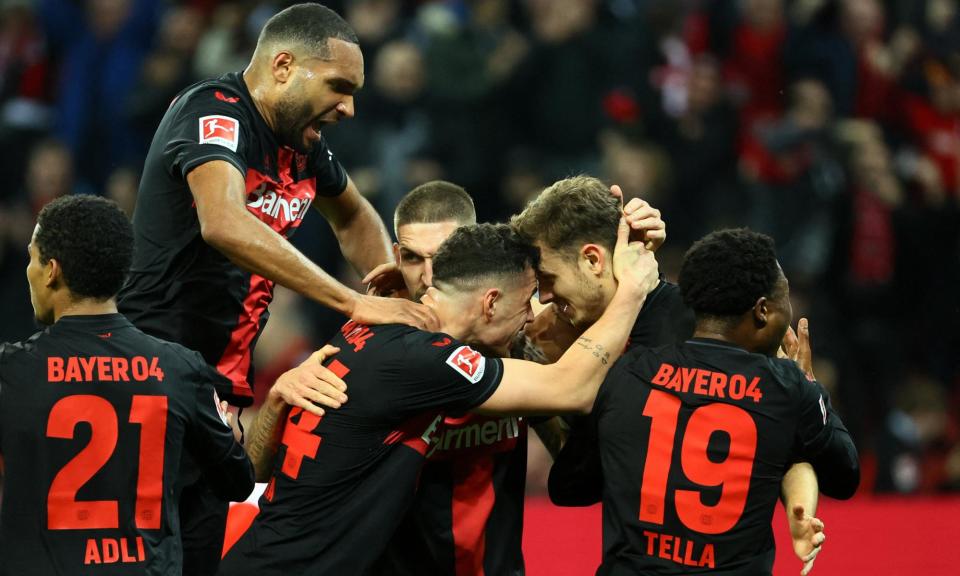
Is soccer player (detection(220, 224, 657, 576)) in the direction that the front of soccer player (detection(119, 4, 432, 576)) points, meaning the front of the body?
yes

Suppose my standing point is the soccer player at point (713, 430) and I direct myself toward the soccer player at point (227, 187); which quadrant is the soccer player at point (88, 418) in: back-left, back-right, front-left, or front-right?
front-left

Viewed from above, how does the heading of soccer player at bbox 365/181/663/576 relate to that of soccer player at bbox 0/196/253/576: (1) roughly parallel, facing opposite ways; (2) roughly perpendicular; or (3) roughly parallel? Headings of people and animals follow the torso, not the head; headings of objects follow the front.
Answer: roughly parallel, facing opposite ways

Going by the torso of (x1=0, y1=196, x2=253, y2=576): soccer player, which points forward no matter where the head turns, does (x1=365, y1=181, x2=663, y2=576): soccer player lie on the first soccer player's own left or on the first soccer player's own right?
on the first soccer player's own right

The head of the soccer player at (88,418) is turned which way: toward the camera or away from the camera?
away from the camera

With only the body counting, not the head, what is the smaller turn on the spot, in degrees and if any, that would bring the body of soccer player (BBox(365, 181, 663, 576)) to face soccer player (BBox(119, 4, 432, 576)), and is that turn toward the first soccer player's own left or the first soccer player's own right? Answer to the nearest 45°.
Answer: approximately 90° to the first soccer player's own right

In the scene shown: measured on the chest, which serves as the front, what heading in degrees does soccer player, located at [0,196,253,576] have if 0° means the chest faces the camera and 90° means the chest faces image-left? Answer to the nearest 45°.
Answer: approximately 180°

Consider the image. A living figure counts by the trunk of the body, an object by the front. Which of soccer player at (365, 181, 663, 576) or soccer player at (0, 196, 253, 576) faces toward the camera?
soccer player at (365, 181, 663, 576)

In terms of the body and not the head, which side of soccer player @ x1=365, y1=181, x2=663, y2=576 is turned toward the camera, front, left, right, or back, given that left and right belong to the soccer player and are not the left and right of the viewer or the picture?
front

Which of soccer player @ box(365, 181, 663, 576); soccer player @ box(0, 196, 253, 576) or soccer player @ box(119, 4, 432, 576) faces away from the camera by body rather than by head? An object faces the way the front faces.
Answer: soccer player @ box(0, 196, 253, 576)

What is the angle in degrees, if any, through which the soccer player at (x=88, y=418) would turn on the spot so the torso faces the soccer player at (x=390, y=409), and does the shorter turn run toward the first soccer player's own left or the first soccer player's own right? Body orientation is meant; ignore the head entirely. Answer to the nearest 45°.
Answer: approximately 90° to the first soccer player's own right

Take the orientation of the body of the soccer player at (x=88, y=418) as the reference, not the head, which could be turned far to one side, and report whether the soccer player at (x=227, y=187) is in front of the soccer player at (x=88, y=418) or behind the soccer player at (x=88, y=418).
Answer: in front

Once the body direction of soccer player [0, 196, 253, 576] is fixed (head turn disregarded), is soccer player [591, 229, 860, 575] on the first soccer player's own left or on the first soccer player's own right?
on the first soccer player's own right
